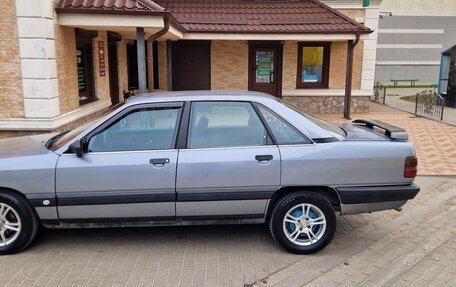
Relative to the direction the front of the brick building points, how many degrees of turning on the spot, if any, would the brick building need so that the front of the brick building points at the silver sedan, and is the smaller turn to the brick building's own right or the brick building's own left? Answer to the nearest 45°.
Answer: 0° — it already faces it

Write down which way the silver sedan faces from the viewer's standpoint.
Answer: facing to the left of the viewer

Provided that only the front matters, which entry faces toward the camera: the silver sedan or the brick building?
the brick building

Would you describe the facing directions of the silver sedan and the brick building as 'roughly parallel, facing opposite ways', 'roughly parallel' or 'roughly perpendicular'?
roughly perpendicular

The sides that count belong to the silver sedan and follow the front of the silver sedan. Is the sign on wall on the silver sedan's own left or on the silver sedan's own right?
on the silver sedan's own right

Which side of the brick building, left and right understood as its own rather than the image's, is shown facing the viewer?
front

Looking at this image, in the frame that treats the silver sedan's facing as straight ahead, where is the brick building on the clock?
The brick building is roughly at 3 o'clock from the silver sedan.

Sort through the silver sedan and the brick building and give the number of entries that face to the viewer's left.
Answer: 1
